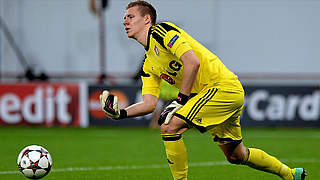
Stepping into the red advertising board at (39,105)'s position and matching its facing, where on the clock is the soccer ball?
The soccer ball is roughly at 12 o'clock from the red advertising board.

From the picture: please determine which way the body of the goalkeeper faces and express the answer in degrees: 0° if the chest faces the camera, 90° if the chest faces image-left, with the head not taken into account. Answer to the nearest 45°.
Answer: approximately 90°

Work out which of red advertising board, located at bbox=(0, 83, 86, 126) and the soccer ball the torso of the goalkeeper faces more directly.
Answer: the soccer ball

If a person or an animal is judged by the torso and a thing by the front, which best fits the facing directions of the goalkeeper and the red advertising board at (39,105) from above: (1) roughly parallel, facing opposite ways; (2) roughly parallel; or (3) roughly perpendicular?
roughly perpendicular

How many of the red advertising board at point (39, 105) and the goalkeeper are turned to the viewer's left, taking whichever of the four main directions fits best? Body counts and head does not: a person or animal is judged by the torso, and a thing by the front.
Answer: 1

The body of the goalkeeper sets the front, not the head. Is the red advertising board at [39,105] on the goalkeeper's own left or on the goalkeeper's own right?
on the goalkeeper's own right

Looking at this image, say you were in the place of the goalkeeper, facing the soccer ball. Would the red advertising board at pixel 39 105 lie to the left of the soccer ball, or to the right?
right

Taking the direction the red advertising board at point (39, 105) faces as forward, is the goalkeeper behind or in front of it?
in front

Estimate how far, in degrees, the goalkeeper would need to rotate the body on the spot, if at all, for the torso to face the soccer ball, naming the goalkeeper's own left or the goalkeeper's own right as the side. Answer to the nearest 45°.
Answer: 0° — they already face it
